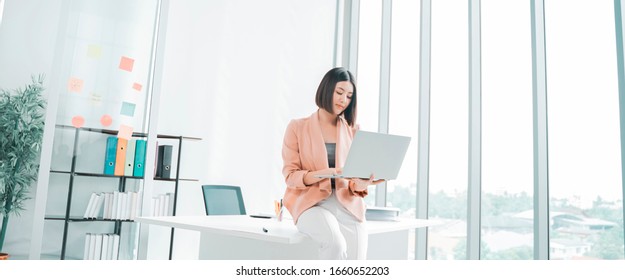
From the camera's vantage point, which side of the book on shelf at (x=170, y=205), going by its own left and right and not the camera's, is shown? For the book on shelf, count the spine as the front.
front

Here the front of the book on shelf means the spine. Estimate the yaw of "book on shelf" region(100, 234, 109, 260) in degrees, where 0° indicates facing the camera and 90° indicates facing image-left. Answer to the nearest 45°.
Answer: approximately 0°

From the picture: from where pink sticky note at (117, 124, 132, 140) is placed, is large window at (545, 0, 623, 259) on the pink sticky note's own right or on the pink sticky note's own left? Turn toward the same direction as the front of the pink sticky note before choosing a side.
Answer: on the pink sticky note's own left

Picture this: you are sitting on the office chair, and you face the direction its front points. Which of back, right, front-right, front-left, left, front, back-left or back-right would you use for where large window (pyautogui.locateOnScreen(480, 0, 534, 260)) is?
front-left

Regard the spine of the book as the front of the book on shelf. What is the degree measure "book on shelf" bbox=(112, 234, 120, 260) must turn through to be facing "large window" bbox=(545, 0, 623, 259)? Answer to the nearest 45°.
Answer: approximately 45° to its left

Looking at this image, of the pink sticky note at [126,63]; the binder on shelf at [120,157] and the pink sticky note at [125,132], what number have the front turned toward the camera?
3

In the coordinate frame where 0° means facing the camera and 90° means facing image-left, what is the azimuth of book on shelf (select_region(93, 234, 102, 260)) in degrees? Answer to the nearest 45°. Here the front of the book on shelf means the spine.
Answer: approximately 0°

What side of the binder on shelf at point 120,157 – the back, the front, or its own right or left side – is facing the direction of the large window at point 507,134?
left

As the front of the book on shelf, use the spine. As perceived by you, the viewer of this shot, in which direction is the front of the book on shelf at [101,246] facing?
facing the viewer

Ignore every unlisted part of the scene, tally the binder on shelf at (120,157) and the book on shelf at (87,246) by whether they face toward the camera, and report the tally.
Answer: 2

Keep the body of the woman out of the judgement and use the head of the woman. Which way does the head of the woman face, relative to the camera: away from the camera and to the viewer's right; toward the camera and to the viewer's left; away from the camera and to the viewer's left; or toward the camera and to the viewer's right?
toward the camera and to the viewer's right

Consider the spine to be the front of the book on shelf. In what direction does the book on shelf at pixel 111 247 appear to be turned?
toward the camera
